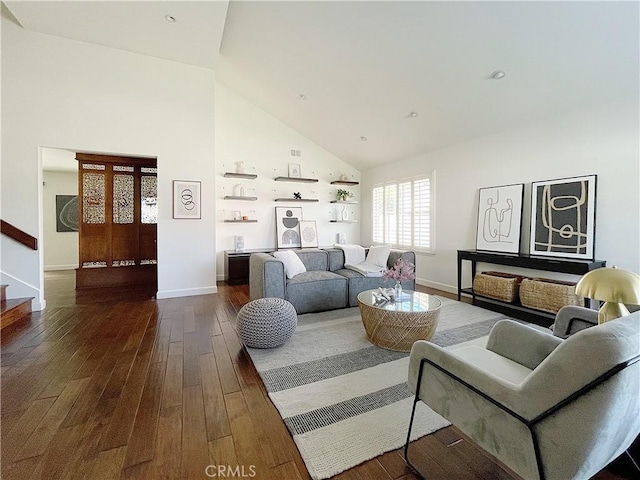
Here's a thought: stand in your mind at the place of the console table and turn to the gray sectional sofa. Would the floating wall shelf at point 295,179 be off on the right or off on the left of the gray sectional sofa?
right

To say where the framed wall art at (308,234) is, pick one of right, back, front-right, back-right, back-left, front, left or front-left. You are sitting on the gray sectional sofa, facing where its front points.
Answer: back-left

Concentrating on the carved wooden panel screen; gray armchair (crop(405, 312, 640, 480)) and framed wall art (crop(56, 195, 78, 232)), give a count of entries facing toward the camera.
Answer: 2

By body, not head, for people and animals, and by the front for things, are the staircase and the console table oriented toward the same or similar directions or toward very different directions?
very different directions

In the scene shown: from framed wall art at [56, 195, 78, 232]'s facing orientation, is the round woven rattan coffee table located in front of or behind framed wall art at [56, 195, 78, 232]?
in front

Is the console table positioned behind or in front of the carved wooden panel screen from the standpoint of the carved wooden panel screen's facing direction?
in front

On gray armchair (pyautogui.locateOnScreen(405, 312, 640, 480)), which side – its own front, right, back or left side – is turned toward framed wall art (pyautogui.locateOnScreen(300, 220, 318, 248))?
front

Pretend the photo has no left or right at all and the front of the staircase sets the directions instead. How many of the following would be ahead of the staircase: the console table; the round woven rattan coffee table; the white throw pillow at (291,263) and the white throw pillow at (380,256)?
4

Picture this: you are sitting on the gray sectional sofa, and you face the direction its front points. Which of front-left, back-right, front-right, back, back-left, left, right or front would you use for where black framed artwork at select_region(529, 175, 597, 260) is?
front-left

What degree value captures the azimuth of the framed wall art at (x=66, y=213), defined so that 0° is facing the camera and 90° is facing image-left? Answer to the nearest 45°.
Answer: approximately 0°

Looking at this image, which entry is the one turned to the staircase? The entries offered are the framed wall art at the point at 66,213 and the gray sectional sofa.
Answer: the framed wall art

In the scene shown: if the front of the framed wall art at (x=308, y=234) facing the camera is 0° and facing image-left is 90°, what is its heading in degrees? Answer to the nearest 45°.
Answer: approximately 0°

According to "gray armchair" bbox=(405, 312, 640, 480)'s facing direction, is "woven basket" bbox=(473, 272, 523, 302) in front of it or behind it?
in front

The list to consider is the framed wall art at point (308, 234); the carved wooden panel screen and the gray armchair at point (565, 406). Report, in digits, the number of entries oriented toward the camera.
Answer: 2

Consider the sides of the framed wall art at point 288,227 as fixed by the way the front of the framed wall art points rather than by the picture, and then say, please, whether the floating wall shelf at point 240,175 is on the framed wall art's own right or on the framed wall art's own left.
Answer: on the framed wall art's own right

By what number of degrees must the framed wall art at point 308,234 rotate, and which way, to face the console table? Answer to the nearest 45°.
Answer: approximately 45° to its left
